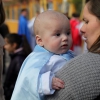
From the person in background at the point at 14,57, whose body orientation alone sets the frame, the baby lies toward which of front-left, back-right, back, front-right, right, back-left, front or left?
left

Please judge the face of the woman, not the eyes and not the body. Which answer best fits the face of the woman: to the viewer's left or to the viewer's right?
to the viewer's left

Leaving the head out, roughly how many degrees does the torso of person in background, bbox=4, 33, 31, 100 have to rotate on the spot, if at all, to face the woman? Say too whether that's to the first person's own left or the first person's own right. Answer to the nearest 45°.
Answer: approximately 90° to the first person's own left
